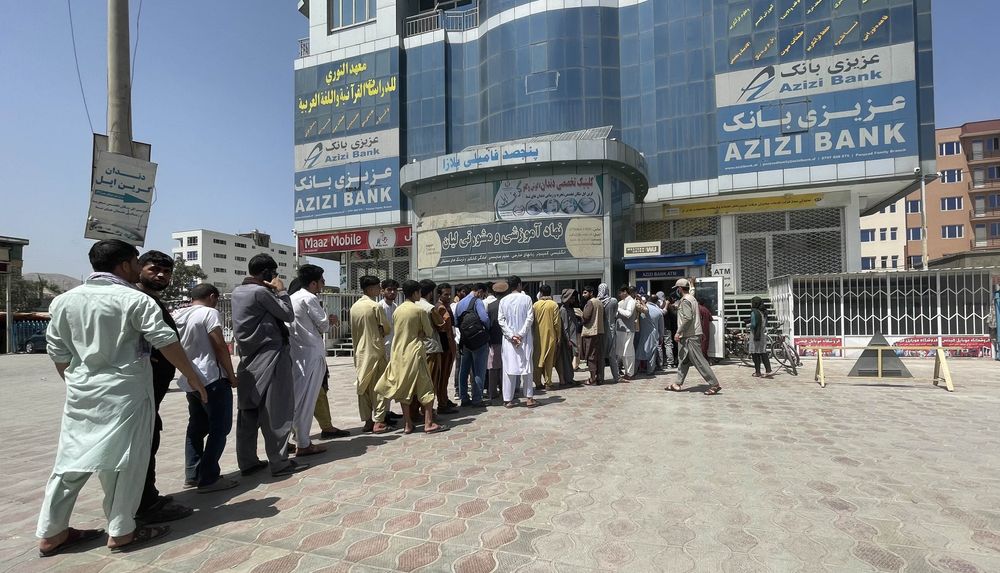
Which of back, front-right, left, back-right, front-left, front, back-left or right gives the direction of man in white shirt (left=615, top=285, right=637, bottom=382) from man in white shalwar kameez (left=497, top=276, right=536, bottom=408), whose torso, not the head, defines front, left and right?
front-right

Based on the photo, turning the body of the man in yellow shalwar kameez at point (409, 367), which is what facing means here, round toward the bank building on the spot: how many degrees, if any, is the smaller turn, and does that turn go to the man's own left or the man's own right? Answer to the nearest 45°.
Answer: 0° — they already face it

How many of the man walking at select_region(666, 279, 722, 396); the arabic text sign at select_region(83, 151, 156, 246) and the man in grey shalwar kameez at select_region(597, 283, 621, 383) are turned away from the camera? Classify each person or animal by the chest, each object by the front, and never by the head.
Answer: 1

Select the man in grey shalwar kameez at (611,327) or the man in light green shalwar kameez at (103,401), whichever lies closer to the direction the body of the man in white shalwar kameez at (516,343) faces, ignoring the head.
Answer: the man in grey shalwar kameez

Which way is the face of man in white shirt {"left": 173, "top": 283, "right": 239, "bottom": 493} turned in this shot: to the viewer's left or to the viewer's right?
to the viewer's right

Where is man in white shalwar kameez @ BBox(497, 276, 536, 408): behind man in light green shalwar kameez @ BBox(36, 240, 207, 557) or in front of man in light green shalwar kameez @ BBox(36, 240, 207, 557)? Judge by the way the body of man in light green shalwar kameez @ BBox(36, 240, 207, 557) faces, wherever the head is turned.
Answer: in front

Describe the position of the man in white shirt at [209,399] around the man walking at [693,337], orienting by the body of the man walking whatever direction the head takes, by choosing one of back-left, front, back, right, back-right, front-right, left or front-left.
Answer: front-left

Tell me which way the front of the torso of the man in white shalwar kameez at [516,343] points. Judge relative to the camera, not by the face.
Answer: away from the camera

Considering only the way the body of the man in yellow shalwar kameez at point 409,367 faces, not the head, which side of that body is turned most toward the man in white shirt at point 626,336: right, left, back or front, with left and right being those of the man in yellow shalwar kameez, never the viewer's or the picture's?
front

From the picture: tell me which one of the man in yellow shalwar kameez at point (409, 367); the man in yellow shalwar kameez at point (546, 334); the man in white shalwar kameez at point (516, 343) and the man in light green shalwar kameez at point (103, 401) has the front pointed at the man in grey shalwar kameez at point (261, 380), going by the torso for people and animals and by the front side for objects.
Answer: the man in light green shalwar kameez at point (103, 401)

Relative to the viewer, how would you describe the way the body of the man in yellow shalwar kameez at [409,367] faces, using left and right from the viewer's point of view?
facing away from the viewer and to the right of the viewer

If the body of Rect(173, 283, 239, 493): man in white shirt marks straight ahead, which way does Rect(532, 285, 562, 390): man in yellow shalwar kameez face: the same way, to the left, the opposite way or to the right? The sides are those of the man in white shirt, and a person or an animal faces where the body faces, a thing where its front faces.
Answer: the same way

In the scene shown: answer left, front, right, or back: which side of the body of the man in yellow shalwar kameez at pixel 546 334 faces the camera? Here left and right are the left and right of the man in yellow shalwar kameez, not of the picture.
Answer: back

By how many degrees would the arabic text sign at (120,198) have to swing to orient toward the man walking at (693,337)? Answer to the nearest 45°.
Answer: approximately 90° to its left
